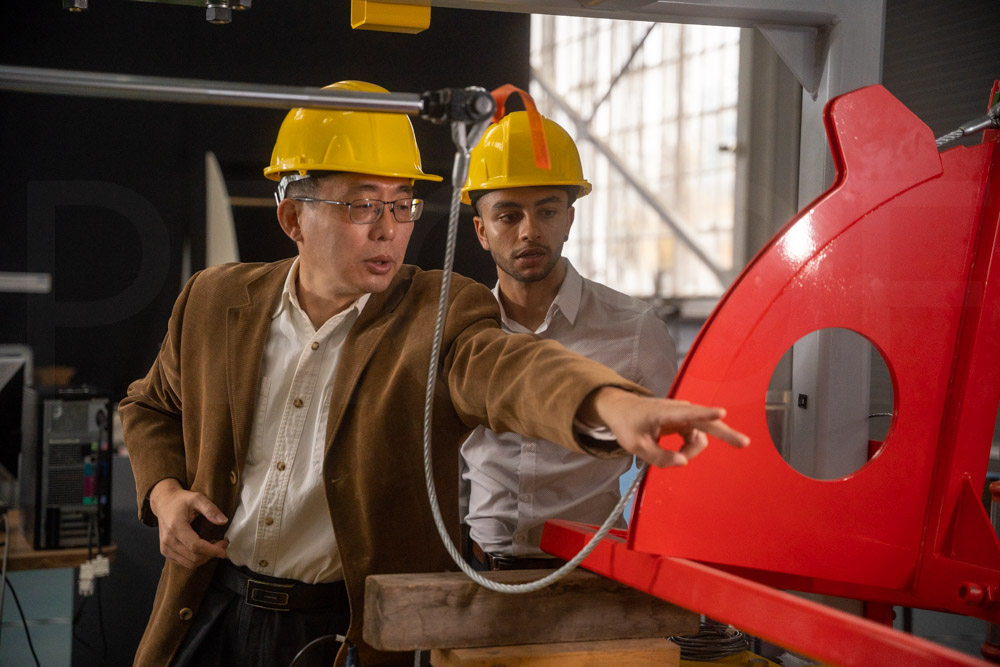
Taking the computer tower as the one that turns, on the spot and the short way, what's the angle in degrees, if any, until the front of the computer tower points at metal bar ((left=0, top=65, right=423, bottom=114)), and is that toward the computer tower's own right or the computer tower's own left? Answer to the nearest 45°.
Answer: approximately 180°

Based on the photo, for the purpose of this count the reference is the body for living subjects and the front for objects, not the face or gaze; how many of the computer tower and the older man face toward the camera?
1

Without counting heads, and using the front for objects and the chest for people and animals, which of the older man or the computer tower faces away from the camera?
the computer tower

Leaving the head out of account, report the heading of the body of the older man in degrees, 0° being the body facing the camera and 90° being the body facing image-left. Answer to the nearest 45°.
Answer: approximately 0°

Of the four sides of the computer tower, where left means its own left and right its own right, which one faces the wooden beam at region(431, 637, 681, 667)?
back

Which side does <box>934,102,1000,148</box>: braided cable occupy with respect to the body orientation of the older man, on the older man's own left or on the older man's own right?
on the older man's own left

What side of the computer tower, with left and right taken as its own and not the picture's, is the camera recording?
back

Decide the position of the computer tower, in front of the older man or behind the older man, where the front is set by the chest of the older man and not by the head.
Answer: behind

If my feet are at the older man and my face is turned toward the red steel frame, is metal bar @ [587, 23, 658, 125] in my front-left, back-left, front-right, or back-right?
front-left
